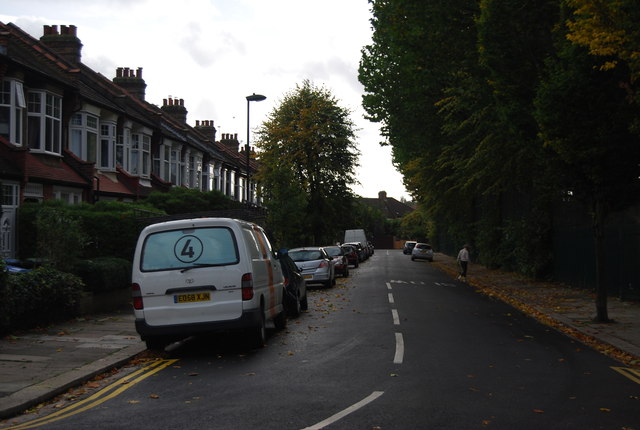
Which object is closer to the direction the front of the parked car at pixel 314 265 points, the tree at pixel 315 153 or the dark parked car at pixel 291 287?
the tree

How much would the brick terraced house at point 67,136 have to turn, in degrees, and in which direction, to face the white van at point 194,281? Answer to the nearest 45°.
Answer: approximately 45° to its right

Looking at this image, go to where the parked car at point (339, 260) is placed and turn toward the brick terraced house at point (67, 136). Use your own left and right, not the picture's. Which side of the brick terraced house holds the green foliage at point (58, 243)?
left

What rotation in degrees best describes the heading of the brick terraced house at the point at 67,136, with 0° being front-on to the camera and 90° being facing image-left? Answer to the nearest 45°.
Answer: approximately 315°

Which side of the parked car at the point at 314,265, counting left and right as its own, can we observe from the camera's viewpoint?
back

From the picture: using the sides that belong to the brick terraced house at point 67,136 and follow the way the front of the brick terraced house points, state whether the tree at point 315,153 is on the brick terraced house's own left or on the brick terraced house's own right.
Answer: on the brick terraced house's own left

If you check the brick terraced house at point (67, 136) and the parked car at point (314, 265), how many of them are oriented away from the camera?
1

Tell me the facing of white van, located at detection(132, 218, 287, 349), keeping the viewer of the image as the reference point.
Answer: facing away from the viewer

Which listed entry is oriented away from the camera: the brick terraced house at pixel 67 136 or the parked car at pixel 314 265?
the parked car

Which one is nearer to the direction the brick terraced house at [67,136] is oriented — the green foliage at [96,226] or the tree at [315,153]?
the green foliage

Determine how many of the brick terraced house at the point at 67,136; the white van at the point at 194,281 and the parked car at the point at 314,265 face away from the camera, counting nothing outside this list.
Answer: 2

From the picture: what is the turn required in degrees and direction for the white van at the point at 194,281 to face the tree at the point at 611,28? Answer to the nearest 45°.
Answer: approximately 90° to its right
